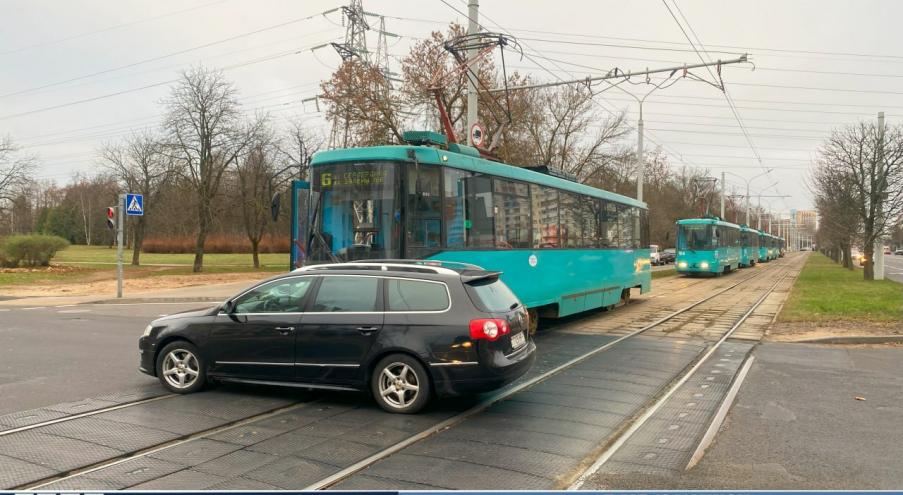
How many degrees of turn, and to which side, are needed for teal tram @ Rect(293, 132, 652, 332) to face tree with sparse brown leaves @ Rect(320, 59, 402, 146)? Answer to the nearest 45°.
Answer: approximately 135° to its right

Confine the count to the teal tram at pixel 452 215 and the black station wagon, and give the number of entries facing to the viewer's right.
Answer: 0

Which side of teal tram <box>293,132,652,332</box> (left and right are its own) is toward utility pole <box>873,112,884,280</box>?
back

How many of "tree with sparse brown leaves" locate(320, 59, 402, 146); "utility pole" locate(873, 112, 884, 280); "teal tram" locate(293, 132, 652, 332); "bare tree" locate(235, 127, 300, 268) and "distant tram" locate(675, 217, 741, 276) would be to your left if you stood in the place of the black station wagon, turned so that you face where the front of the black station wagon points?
0

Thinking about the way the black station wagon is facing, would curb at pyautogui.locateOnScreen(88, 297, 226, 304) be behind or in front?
in front

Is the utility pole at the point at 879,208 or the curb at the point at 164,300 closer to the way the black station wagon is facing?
the curb

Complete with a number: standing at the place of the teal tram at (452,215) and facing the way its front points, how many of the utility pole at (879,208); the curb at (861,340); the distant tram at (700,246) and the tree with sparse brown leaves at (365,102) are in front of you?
0

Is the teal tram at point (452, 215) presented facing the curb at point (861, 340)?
no

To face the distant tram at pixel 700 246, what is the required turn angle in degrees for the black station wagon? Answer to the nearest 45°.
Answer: approximately 90° to its right

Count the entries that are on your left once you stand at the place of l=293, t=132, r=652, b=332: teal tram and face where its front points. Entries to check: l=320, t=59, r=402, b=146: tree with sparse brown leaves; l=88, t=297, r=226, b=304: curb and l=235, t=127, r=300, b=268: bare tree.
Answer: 0

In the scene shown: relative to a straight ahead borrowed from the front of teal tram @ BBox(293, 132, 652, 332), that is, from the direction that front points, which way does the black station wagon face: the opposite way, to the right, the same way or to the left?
to the right

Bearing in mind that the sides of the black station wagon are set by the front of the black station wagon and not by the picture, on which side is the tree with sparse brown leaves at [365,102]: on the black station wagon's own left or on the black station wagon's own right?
on the black station wagon's own right

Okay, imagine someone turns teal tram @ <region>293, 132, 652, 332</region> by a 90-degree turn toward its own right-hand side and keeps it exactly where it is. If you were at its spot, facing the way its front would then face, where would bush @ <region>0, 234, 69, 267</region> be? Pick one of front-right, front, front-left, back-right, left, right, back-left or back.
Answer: front

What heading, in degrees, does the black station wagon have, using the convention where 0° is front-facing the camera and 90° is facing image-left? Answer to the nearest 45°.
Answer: approximately 135°

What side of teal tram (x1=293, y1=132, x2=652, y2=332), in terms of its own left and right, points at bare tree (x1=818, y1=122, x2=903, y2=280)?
back

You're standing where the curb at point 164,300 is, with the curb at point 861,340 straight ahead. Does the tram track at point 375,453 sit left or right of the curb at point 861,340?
right

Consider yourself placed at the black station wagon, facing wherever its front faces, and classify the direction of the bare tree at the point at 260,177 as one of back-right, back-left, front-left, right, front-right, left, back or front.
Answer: front-right

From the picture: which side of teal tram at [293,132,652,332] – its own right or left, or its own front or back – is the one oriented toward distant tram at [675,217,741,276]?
back

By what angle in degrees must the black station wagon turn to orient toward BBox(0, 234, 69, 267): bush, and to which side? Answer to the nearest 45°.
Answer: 0° — it already faces it
